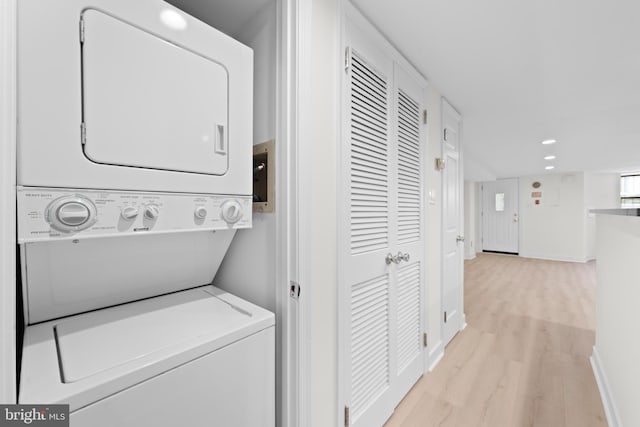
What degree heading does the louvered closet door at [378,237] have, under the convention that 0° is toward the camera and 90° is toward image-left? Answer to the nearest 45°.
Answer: approximately 315°

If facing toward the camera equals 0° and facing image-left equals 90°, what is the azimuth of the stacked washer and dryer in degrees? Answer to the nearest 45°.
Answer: approximately 315°

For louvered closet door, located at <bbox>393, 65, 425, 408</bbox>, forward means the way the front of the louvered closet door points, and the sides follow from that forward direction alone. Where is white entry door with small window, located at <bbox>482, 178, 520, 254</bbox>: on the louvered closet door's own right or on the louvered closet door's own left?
on the louvered closet door's own left

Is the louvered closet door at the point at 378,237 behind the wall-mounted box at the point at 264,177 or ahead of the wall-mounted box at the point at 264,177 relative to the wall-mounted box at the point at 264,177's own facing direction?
behind

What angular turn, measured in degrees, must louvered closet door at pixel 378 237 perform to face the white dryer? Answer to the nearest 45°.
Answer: approximately 90° to its right

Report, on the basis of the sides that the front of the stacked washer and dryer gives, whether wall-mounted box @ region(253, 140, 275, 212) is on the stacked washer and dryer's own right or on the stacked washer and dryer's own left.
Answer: on the stacked washer and dryer's own left

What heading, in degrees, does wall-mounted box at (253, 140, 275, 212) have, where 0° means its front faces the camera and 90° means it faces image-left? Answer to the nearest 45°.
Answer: approximately 45°

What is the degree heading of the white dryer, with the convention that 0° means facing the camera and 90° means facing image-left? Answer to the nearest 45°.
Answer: approximately 315°

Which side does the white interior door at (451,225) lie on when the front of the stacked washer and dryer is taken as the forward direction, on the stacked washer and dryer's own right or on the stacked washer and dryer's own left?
on the stacked washer and dryer's own left
